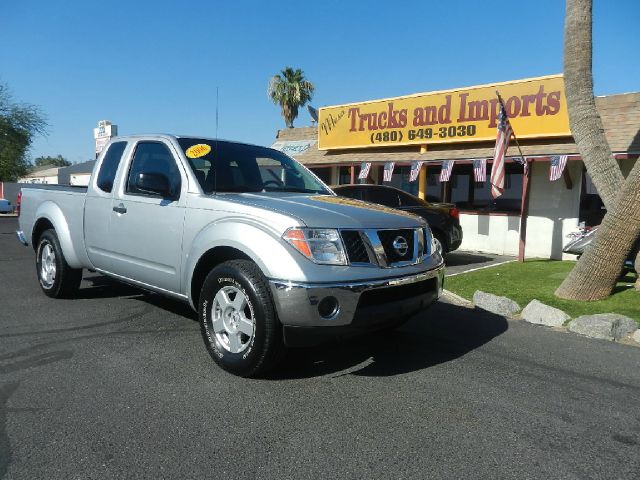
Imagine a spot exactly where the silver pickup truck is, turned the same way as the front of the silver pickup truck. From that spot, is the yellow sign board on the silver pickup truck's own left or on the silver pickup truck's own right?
on the silver pickup truck's own left

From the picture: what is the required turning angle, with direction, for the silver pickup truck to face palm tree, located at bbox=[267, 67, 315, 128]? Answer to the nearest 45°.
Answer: approximately 135° to its left

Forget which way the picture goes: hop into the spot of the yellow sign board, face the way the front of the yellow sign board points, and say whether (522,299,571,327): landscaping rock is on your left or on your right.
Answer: on your left

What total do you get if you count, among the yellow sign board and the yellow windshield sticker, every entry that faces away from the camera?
0

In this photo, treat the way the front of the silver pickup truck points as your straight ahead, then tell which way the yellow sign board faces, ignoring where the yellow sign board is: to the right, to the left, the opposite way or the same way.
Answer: to the right

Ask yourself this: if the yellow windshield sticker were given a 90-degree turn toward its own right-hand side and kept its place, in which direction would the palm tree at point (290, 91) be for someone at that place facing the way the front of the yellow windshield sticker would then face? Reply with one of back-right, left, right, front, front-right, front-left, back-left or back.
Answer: back-right

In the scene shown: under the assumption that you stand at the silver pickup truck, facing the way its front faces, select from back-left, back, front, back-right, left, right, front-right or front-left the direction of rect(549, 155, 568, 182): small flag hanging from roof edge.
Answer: left

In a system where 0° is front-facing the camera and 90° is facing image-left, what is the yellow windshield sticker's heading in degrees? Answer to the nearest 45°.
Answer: approximately 315°

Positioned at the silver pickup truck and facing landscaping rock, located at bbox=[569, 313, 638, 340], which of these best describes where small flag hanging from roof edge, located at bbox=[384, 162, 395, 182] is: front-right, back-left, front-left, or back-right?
front-left

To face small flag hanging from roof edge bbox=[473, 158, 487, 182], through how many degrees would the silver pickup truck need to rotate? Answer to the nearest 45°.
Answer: approximately 90° to its left

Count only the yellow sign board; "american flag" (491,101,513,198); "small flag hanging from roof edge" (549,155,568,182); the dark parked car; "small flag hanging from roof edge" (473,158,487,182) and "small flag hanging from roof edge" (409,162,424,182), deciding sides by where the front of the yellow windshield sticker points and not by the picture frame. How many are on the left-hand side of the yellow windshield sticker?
6

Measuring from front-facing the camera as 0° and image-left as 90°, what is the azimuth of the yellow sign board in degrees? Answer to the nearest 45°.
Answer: approximately 45°

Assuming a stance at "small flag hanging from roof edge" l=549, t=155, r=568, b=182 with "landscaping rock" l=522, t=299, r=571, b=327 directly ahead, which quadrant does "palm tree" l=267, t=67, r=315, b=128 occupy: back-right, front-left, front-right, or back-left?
back-right

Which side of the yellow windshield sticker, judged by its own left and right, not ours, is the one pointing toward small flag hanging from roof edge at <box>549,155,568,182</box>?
left
